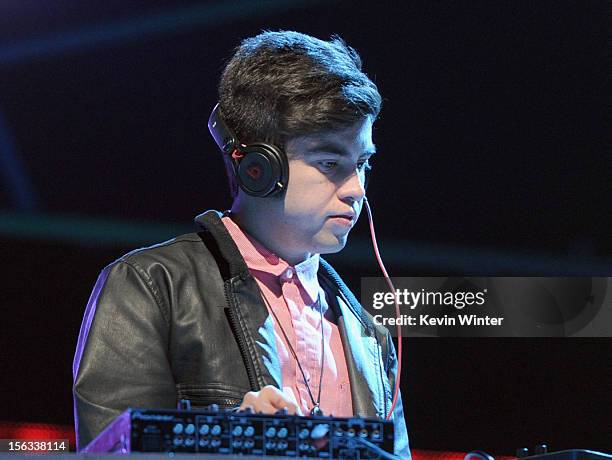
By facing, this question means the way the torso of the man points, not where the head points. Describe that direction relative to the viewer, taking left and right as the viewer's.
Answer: facing the viewer and to the right of the viewer

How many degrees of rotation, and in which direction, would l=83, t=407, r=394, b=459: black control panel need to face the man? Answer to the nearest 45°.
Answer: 0° — it already faces them

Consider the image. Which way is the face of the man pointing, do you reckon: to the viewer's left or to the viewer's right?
to the viewer's right

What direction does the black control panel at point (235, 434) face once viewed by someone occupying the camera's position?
facing away from the viewer

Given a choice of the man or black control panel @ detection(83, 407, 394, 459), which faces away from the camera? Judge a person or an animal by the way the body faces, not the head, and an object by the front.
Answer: the black control panel

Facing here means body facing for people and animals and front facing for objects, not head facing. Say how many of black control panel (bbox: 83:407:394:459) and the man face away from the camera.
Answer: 1
